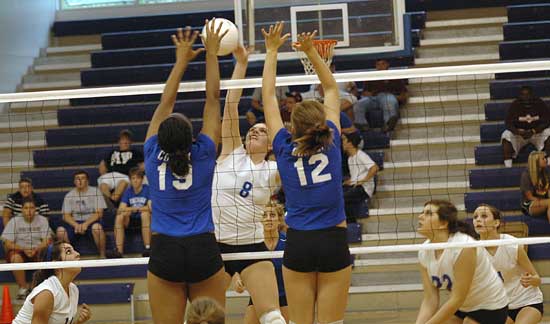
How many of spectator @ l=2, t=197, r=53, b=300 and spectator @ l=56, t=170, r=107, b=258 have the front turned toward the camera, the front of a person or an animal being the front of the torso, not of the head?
2

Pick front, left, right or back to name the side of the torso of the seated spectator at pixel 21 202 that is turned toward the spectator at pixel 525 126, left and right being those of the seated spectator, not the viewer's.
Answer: left

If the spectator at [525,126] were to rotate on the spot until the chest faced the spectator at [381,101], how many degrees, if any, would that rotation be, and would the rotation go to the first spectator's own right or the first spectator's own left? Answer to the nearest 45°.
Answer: approximately 90° to the first spectator's own right

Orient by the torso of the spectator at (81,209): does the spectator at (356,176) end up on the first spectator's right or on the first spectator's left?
on the first spectator's left

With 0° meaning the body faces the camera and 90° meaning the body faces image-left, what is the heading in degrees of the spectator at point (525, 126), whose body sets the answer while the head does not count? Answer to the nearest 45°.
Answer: approximately 0°

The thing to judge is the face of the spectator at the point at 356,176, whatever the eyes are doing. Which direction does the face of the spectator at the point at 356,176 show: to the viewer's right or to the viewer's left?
to the viewer's left

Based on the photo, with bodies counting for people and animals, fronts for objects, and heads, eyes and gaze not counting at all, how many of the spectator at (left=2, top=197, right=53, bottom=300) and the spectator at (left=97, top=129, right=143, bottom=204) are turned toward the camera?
2

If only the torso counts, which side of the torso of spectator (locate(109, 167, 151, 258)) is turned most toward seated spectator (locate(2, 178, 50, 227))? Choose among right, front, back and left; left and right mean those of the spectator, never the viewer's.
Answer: right
